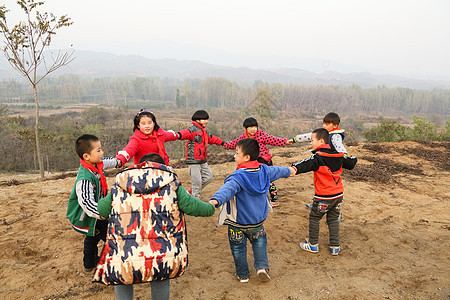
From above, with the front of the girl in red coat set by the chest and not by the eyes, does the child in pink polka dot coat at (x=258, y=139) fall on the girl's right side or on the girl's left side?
on the girl's left side

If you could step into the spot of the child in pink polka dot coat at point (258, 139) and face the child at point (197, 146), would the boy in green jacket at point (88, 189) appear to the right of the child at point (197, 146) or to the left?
left

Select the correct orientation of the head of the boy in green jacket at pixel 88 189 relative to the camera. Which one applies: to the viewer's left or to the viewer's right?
to the viewer's right

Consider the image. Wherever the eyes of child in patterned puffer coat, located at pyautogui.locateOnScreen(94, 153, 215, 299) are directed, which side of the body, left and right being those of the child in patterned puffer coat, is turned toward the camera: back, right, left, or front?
back

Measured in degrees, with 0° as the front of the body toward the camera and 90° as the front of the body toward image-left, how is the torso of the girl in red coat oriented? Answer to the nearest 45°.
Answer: approximately 315°

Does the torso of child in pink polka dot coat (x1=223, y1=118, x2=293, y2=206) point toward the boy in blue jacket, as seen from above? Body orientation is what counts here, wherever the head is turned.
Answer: yes

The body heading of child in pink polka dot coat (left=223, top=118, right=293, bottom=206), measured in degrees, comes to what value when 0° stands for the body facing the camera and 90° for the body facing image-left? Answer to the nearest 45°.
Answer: approximately 0°

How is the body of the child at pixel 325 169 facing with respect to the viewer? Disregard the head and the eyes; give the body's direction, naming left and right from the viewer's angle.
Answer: facing away from the viewer and to the left of the viewer

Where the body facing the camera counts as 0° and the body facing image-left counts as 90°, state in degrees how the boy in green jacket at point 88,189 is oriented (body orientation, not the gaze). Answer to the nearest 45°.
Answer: approximately 270°

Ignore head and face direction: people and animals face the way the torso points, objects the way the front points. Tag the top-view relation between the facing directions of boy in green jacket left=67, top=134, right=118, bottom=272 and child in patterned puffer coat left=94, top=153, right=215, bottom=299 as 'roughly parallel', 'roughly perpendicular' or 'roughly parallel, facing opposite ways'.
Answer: roughly perpendicular

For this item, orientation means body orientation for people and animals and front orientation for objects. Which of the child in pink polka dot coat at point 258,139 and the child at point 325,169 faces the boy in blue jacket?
the child in pink polka dot coat

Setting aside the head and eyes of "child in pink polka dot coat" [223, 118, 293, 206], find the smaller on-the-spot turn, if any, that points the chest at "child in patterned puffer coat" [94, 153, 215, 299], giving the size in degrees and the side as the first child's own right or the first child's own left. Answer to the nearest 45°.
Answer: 0° — they already face them
